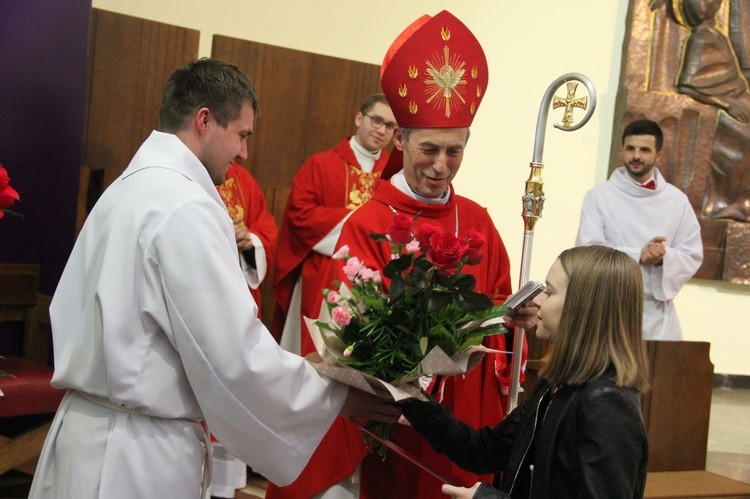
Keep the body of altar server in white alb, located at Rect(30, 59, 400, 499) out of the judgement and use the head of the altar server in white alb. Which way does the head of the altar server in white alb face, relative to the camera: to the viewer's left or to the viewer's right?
to the viewer's right

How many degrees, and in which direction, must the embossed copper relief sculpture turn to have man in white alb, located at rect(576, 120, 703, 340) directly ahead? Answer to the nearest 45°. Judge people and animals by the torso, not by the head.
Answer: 0° — it already faces them

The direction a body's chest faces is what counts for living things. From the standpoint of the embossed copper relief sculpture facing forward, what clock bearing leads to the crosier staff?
The crosier staff is roughly at 12 o'clock from the embossed copper relief sculpture.

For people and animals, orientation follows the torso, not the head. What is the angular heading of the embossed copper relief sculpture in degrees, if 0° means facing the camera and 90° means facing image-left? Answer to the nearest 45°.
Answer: approximately 0°
